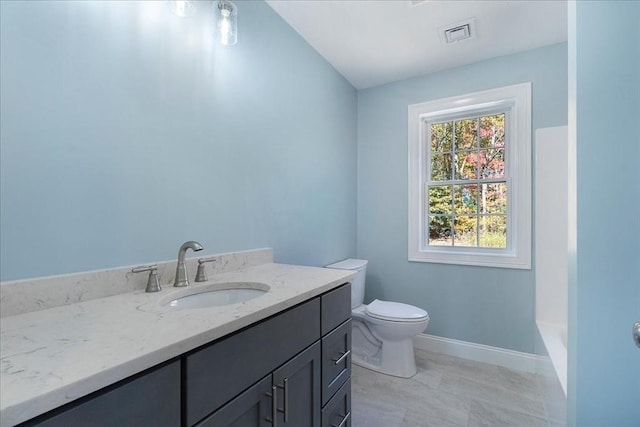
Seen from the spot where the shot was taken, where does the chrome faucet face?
facing the viewer and to the right of the viewer

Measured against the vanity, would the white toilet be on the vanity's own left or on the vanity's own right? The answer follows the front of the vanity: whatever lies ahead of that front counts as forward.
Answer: on the vanity's own left

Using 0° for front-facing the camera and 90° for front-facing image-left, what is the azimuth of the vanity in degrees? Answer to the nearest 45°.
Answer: approximately 315°

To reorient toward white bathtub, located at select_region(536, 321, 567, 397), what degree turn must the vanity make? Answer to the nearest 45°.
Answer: approximately 45° to its left

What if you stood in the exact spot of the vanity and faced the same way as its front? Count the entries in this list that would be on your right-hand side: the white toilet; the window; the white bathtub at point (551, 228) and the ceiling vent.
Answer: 0

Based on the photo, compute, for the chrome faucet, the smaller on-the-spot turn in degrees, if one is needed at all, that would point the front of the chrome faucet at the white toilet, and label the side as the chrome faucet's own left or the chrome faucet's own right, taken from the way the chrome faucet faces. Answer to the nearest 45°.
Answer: approximately 45° to the chrome faucet's own left

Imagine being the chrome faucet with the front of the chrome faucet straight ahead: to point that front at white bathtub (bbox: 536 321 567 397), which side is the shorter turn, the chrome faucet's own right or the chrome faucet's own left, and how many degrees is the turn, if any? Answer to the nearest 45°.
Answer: approximately 45° to the chrome faucet's own left

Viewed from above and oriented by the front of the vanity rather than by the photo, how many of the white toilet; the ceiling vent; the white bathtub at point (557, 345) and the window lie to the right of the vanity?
0

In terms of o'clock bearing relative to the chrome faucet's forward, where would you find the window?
The window is roughly at 10 o'clock from the chrome faucet.

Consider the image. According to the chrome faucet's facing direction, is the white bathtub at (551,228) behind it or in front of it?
in front
